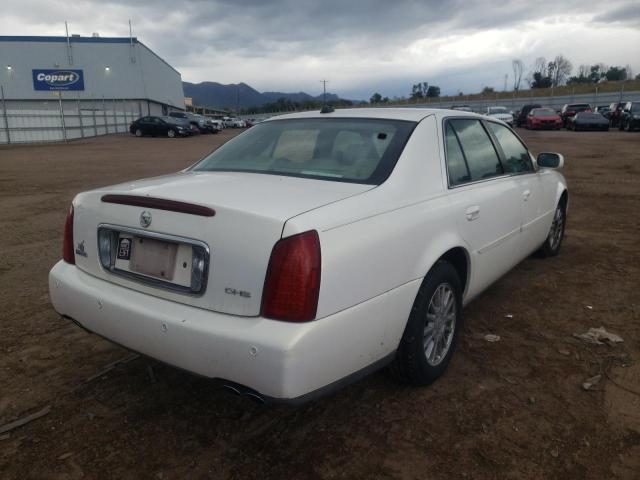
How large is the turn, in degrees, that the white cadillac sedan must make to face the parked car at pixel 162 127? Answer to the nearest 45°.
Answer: approximately 45° to its left

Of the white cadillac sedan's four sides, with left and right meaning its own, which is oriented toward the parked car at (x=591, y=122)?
front

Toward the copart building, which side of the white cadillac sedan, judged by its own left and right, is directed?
left

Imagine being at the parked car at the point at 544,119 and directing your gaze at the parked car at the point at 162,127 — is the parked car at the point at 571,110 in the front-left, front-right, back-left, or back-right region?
back-right

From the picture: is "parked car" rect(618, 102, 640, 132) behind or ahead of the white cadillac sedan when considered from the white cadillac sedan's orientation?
ahead

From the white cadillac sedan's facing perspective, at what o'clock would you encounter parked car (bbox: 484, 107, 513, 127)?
The parked car is roughly at 11 o'clock from the white cadillac sedan.

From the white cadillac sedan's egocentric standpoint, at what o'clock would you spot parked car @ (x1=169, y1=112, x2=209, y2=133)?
The parked car is roughly at 10 o'clock from the white cadillac sedan.

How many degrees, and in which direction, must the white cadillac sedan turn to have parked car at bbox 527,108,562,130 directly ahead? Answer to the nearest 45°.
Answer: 0° — it already faces it

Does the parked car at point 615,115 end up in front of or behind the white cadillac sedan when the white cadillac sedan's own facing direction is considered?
in front

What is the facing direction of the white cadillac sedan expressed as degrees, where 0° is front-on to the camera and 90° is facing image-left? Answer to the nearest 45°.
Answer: approximately 225°
